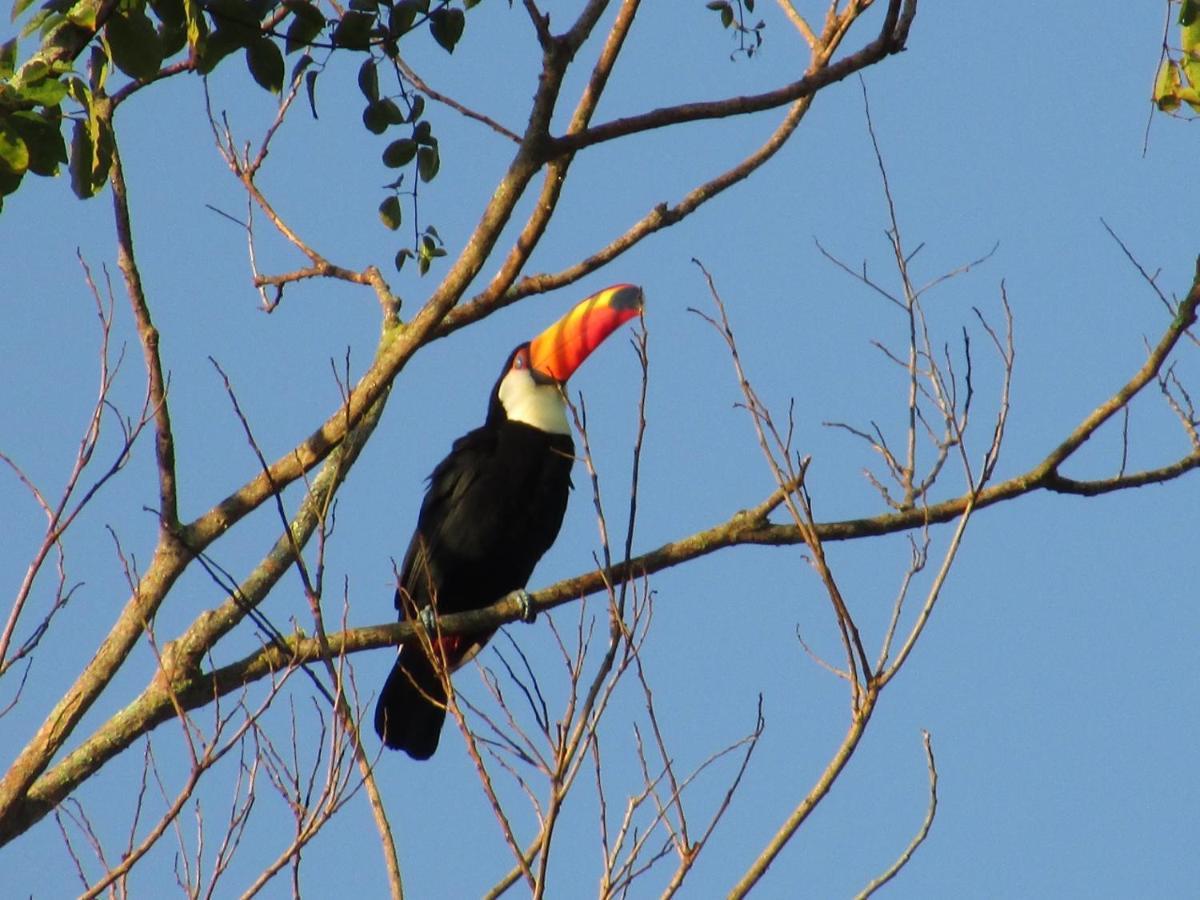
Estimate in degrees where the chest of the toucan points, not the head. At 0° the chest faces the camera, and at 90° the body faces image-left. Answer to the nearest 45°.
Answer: approximately 315°
